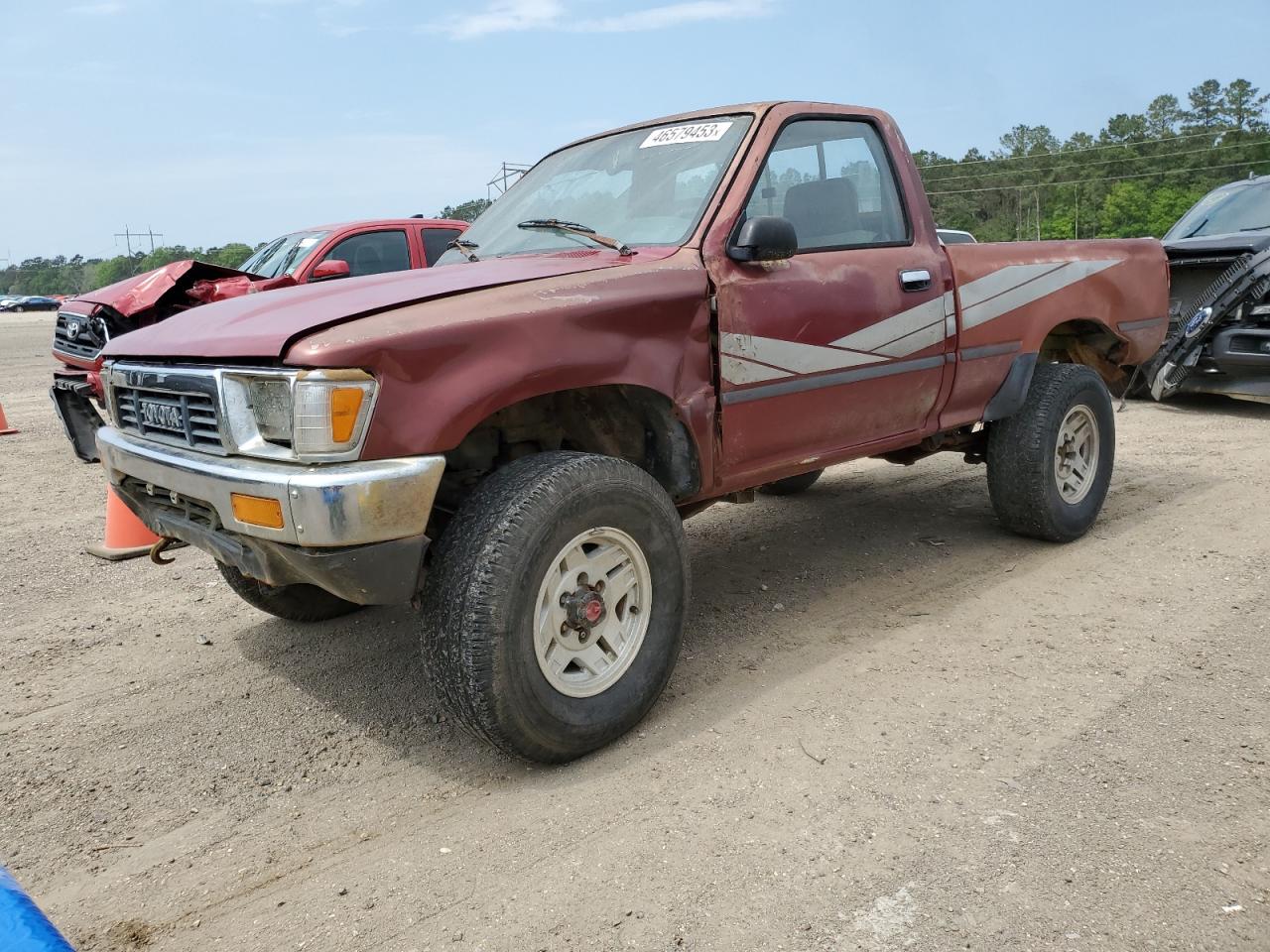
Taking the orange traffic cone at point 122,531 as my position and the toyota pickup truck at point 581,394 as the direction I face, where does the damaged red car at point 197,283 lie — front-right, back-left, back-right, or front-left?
back-left

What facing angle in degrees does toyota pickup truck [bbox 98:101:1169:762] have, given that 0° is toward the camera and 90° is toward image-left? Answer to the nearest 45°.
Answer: approximately 45°

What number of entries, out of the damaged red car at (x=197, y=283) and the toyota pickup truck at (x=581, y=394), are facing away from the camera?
0

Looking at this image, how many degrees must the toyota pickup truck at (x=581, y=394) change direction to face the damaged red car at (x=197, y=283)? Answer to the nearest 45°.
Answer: approximately 90° to its right

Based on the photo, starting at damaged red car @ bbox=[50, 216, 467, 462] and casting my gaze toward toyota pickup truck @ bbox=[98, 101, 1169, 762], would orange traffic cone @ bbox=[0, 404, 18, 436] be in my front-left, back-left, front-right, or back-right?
back-right

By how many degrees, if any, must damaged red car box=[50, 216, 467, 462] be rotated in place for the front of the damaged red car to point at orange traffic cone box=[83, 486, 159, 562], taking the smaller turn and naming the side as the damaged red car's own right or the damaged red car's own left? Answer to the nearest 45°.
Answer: approximately 45° to the damaged red car's own left

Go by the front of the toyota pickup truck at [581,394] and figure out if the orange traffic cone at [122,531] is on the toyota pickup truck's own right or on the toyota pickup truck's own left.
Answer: on the toyota pickup truck's own right

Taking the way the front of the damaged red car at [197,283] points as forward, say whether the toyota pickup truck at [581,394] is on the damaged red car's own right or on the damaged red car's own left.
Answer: on the damaged red car's own left

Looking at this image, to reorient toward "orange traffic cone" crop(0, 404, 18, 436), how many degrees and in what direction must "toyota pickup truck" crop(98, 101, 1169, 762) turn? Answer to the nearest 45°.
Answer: approximately 90° to its right

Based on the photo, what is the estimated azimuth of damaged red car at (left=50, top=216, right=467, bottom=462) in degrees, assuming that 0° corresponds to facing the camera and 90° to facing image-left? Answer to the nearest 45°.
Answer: approximately 45°
